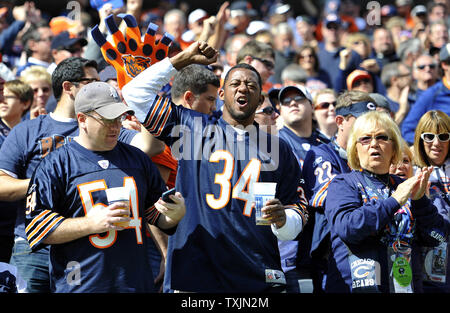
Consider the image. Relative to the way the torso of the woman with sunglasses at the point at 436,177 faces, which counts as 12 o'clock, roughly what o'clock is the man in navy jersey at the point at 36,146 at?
The man in navy jersey is roughly at 2 o'clock from the woman with sunglasses.

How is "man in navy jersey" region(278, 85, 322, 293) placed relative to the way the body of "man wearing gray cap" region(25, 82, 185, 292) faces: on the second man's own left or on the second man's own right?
on the second man's own left

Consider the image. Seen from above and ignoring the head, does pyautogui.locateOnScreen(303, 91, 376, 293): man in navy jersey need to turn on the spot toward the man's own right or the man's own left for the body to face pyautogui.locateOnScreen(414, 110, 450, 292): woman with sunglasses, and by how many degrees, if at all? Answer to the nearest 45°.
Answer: approximately 45° to the man's own left

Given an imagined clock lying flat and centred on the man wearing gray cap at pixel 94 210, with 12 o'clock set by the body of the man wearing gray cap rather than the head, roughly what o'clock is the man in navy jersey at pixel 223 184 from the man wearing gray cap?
The man in navy jersey is roughly at 10 o'clock from the man wearing gray cap.

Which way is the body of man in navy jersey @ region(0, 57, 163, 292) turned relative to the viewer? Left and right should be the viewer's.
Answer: facing the viewer and to the right of the viewer

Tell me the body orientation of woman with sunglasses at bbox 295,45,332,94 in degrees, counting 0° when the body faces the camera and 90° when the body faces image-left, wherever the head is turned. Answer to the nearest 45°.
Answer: approximately 0°

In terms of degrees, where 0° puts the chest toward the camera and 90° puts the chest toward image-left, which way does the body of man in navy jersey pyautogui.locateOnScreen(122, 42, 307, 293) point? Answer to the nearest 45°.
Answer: approximately 0°

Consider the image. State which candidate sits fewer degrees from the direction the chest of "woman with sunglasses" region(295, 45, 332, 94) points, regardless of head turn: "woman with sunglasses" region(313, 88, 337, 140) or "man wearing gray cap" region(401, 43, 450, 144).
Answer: the woman with sunglasses

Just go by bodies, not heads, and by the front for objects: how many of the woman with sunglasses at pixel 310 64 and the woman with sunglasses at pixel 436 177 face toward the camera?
2

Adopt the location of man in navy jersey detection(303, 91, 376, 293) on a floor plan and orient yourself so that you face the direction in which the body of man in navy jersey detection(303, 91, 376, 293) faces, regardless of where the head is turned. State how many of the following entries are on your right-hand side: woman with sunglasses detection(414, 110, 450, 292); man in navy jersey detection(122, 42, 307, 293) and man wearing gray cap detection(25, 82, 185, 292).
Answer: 2

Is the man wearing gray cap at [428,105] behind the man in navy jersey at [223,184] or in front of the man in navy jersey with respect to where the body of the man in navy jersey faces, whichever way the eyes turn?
behind
